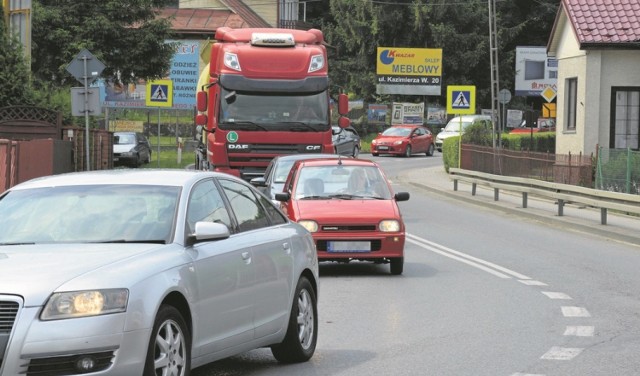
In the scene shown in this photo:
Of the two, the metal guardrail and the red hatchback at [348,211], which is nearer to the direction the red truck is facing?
the red hatchback

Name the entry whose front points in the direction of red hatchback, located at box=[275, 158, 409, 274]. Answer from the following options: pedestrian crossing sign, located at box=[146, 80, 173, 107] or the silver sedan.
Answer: the pedestrian crossing sign

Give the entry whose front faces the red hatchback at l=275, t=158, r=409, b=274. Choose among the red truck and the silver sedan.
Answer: the red truck

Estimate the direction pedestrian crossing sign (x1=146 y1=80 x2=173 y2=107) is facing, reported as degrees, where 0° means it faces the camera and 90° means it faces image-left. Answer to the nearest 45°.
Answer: approximately 0°

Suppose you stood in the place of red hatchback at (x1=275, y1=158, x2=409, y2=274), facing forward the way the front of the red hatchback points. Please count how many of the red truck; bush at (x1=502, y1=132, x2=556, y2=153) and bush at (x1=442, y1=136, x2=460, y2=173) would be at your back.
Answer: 3

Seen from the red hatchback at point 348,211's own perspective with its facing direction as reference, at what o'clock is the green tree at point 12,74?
The green tree is roughly at 5 o'clock from the red hatchback.

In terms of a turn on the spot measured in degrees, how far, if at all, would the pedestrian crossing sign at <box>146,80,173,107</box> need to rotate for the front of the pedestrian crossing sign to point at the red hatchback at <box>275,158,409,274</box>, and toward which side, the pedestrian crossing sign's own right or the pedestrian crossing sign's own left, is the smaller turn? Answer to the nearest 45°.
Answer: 0° — it already faces it
